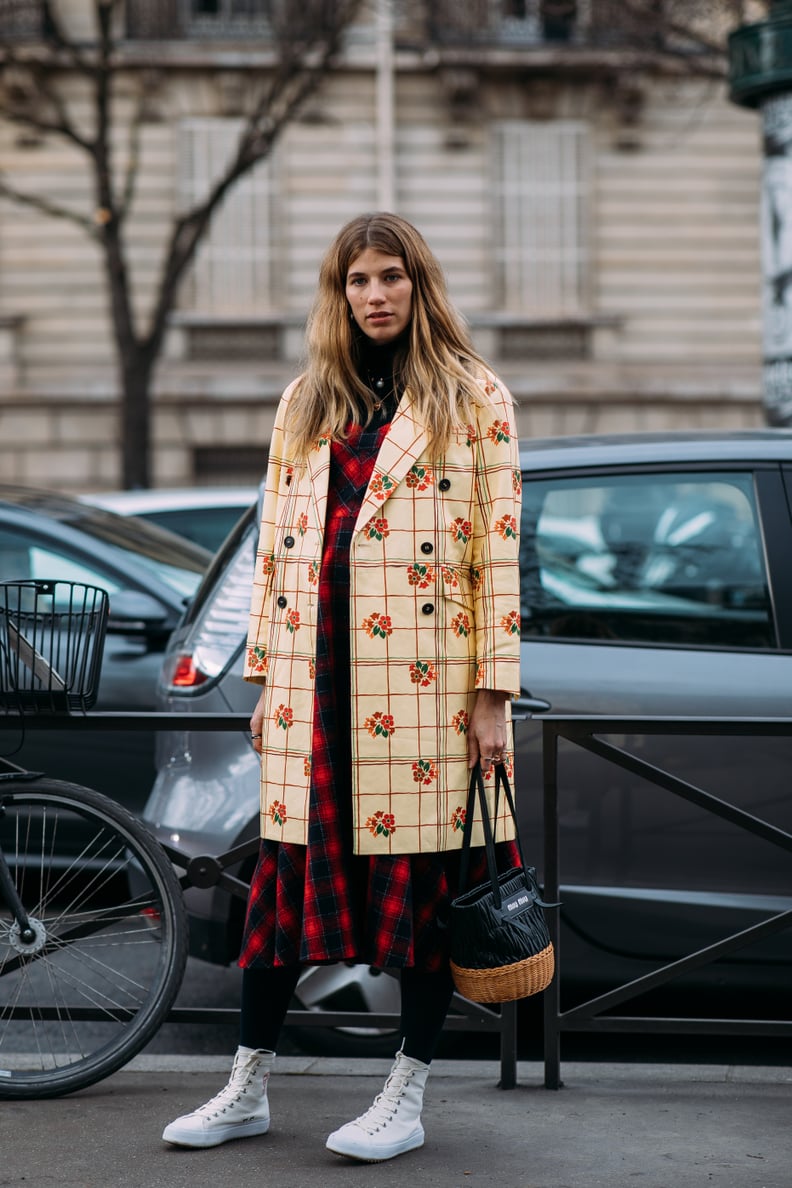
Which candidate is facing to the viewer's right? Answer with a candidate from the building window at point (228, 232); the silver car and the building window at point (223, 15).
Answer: the silver car

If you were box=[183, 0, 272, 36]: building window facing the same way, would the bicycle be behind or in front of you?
in front

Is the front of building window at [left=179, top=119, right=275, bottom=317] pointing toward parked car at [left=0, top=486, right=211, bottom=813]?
yes

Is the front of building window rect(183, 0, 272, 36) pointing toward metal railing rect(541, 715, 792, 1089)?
yes

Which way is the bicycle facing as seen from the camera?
to the viewer's right

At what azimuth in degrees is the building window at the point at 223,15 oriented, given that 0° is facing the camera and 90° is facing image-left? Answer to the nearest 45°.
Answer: approximately 0°

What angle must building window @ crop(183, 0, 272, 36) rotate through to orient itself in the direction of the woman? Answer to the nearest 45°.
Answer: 0° — it already faces them

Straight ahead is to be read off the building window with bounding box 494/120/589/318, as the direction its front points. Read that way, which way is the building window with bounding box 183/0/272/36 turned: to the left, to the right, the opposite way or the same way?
the same way

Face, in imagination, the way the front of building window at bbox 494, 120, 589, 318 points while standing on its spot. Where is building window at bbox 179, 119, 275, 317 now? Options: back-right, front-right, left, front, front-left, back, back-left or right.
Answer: right

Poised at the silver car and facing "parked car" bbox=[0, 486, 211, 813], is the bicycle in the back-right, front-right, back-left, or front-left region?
front-left

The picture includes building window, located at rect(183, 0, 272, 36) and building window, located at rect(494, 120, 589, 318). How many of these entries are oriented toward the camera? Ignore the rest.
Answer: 2

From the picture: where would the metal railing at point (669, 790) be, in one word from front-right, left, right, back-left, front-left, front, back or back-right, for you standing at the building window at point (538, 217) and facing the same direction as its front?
front

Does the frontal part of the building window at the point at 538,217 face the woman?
yes

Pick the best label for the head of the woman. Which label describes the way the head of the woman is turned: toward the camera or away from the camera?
toward the camera

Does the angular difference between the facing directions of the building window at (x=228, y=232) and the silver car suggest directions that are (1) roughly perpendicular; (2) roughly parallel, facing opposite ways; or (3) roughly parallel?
roughly perpendicular

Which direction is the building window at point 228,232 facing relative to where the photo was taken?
toward the camera

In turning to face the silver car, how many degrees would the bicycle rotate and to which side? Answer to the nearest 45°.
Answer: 0° — it already faces it

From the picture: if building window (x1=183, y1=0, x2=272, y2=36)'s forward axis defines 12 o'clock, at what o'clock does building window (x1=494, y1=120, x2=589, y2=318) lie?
building window (x1=494, y1=120, x2=589, y2=318) is roughly at 9 o'clock from building window (x1=183, y1=0, x2=272, y2=36).

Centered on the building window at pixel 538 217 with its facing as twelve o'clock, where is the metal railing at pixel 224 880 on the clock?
The metal railing is roughly at 12 o'clock from the building window.

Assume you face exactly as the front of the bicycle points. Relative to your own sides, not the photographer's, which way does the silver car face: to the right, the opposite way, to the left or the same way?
the same way

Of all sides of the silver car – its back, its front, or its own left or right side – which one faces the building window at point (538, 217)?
left
